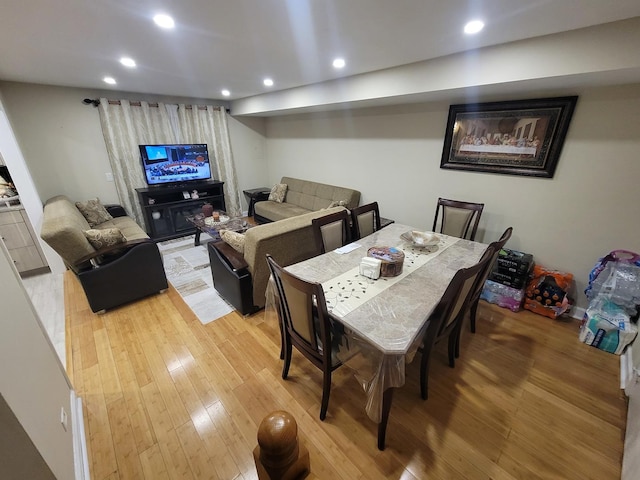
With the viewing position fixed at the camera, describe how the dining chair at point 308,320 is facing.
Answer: facing away from the viewer and to the right of the viewer

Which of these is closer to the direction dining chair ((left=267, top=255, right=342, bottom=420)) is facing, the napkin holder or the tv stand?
the napkin holder

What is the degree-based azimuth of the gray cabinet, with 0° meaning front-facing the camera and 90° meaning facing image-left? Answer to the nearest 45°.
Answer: approximately 315°

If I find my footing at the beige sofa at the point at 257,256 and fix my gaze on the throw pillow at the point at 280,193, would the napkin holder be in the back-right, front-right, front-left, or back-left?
back-right

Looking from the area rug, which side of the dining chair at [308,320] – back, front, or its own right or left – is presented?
left

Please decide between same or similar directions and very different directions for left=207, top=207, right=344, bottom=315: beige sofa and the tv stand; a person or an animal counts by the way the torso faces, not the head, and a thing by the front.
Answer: very different directions

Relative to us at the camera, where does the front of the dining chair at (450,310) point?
facing away from the viewer and to the left of the viewer
